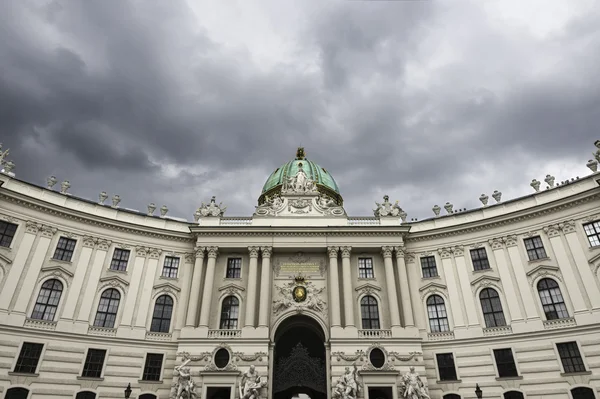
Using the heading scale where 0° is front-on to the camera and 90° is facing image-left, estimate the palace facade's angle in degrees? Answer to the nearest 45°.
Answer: approximately 0°
